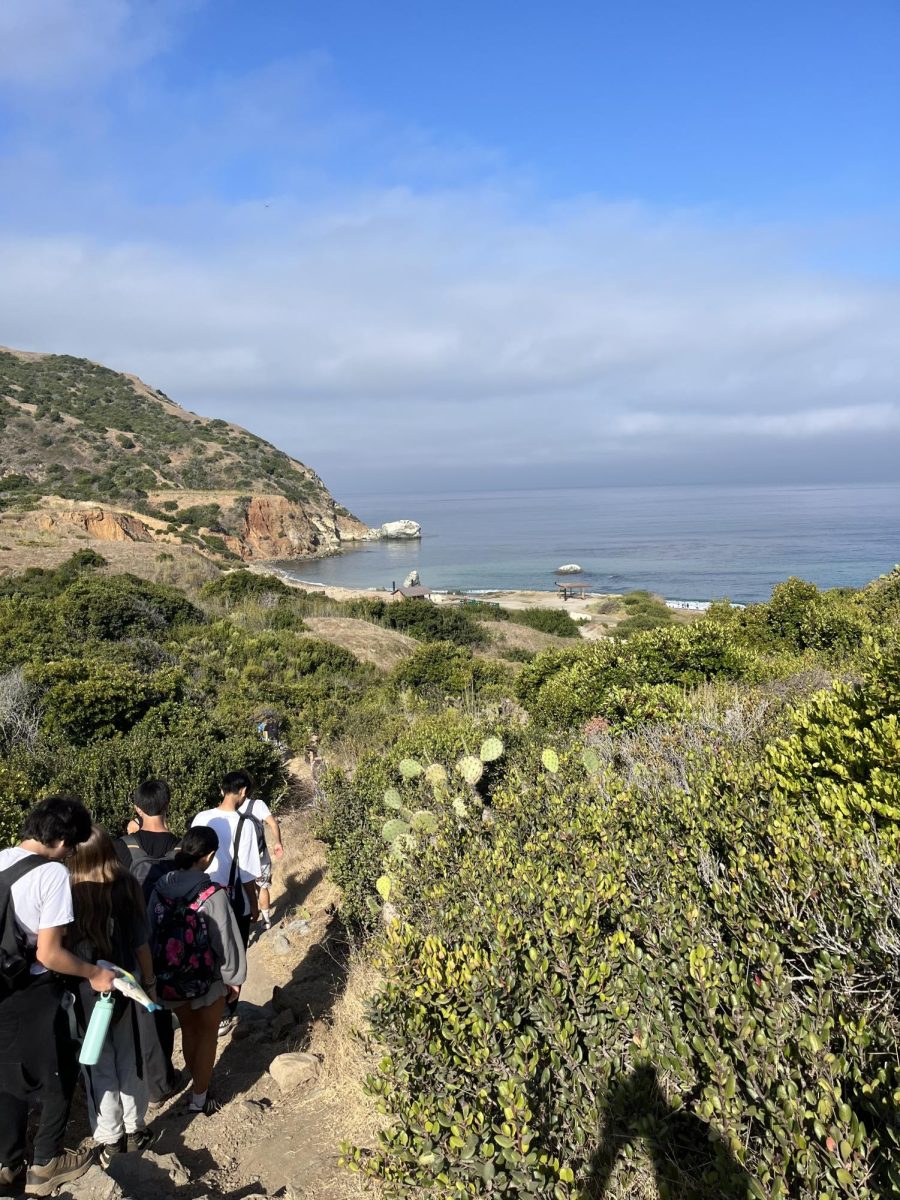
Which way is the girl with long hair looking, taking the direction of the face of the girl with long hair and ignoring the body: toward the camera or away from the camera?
away from the camera

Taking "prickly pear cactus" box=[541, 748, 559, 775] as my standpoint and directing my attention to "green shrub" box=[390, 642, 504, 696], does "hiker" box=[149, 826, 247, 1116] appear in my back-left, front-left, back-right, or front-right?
back-left

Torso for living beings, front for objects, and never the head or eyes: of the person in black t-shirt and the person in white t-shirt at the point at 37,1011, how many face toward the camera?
0

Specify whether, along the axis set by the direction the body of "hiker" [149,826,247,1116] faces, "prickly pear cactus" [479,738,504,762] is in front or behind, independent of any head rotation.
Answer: in front

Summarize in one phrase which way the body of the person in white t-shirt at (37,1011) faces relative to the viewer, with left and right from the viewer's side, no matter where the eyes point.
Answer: facing away from the viewer and to the right of the viewer

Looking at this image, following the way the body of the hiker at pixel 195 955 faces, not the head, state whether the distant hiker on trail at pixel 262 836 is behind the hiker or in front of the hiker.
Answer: in front

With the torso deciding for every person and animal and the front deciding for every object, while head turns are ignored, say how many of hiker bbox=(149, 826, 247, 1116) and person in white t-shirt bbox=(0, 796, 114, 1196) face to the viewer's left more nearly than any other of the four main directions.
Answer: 0

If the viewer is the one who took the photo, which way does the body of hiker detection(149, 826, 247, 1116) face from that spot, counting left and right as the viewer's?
facing away from the viewer and to the right of the viewer

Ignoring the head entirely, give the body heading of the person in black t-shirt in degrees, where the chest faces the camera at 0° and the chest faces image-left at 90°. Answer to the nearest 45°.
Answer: approximately 180°

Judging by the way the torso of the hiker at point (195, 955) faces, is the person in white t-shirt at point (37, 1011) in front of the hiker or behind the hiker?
behind

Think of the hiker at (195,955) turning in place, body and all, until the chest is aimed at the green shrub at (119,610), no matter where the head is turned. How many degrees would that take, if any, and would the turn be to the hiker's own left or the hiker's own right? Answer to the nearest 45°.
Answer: approximately 45° to the hiker's own left

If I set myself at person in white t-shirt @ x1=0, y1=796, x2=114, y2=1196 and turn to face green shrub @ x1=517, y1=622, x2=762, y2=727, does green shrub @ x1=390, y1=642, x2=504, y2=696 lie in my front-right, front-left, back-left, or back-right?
front-left
